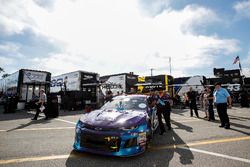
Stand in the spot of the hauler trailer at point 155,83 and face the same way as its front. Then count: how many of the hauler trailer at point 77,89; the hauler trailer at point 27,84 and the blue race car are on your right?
0

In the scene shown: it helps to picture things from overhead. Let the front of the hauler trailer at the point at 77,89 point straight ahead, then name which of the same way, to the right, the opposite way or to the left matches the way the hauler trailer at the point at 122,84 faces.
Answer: the same way

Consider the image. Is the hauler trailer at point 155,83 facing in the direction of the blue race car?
no

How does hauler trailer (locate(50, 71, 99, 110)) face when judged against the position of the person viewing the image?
facing away from the viewer and to the left of the viewer

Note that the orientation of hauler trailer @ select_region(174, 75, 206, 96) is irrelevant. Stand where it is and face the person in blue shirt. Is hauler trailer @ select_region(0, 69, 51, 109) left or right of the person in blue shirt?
right

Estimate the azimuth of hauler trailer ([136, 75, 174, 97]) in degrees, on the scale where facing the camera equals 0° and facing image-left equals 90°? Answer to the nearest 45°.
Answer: approximately 135°

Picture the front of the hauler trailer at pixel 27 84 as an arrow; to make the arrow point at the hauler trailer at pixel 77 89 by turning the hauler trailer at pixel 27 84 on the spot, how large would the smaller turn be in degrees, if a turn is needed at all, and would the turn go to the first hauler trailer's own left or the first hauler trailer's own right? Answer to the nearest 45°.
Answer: approximately 135° to the first hauler trailer's own right

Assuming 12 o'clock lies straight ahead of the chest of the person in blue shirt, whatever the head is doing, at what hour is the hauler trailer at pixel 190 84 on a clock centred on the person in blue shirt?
The hauler trailer is roughly at 4 o'clock from the person in blue shirt.

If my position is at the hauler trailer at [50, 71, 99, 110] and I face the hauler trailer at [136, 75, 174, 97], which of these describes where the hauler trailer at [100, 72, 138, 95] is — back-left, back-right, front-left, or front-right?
front-left

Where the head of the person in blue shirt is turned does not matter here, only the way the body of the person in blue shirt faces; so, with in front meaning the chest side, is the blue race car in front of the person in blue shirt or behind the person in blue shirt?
in front

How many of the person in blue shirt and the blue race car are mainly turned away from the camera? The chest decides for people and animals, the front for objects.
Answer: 0

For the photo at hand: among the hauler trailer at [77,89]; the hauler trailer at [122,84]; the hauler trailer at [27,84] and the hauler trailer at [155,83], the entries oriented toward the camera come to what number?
0

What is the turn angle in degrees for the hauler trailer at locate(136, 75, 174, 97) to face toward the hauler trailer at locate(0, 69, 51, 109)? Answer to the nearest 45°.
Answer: approximately 90° to its left

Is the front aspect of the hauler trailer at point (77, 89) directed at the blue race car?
no

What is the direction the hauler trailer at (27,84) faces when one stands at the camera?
facing away from the viewer and to the left of the viewer

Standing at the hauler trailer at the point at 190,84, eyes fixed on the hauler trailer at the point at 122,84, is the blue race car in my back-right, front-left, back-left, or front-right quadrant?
front-left

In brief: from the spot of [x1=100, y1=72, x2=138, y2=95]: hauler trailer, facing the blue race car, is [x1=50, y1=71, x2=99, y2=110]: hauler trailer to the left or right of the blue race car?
right
